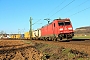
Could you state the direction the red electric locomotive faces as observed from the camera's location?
facing the viewer and to the right of the viewer
